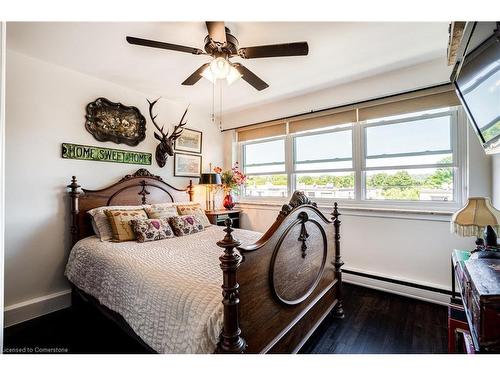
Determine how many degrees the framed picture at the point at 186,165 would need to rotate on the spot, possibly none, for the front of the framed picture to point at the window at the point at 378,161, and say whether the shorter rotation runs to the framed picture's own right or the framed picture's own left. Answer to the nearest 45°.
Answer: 0° — it already faces it

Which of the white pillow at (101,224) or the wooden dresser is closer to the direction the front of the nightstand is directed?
the wooden dresser

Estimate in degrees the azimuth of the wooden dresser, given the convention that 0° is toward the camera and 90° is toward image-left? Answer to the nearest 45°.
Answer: approximately 90°

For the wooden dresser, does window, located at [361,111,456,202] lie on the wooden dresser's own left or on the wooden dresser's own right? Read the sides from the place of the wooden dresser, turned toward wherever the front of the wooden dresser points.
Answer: on the wooden dresser's own right

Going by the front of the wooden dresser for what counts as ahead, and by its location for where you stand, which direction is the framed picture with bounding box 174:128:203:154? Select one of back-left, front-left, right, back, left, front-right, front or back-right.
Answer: front

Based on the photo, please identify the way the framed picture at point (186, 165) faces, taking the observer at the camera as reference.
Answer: facing the viewer and to the right of the viewer

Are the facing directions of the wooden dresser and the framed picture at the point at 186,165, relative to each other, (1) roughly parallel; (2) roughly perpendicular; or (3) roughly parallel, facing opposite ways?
roughly parallel, facing opposite ways

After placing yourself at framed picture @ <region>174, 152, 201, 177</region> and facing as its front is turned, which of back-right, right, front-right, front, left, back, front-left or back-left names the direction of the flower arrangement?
front-left

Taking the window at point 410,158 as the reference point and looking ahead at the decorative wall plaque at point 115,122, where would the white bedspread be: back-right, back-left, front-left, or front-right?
front-left

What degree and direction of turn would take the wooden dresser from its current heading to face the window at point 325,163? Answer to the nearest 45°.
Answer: approximately 45° to its right

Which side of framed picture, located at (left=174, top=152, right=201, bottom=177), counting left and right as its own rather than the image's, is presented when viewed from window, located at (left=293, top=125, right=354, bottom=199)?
front

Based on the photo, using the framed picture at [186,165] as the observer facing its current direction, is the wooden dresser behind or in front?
in front

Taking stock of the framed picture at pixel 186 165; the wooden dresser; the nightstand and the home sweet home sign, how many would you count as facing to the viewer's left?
1

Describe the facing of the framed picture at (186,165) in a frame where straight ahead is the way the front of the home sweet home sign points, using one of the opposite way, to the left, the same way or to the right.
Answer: the same way

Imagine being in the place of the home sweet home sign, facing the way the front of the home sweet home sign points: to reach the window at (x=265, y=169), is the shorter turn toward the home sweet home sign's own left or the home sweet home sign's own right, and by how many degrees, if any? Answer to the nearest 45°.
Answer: approximately 45° to the home sweet home sign's own left

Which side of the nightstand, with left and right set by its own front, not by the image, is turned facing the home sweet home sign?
right

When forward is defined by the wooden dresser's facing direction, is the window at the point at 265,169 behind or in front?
in front
